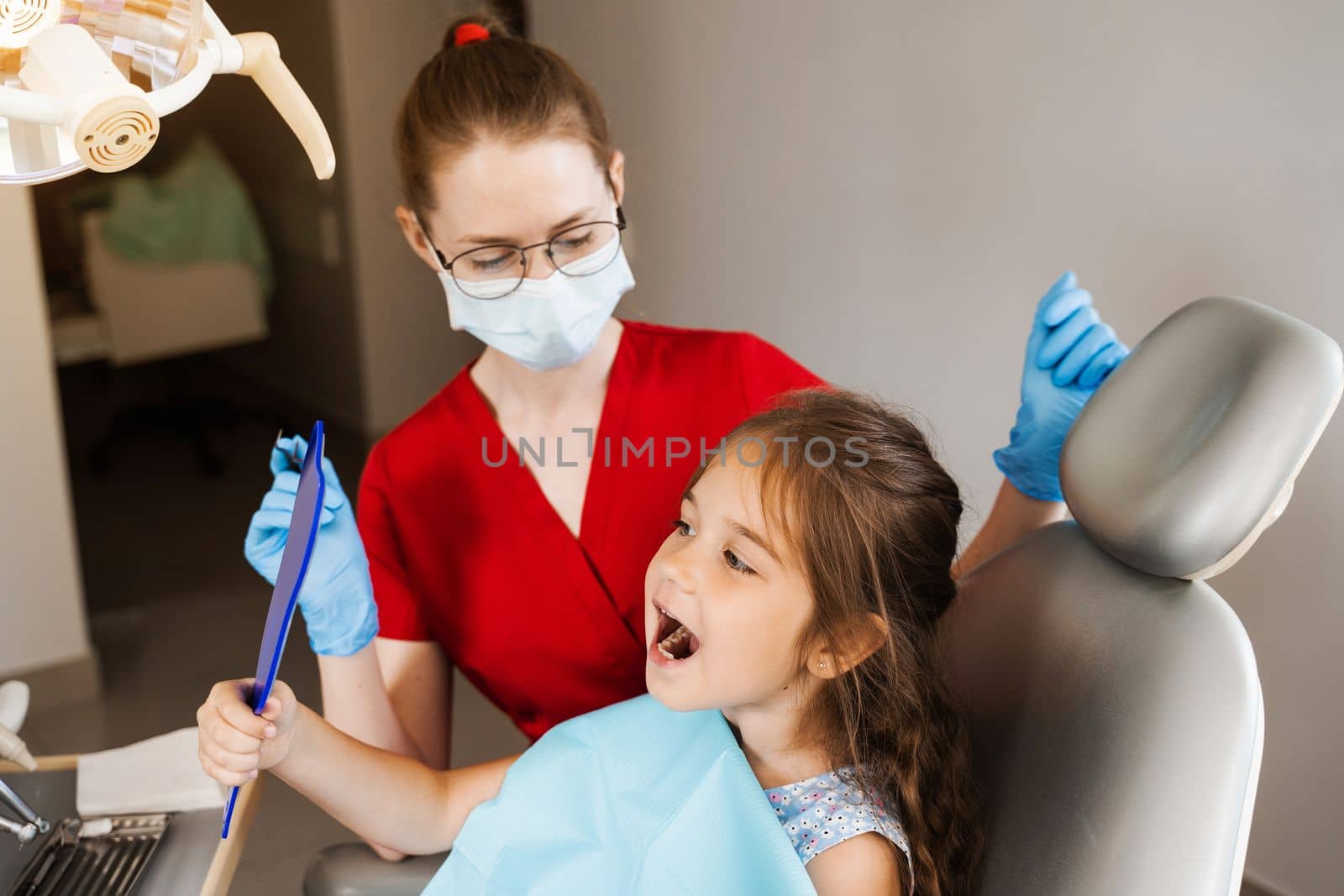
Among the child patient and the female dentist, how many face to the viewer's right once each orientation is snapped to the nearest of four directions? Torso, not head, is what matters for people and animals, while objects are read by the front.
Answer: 0

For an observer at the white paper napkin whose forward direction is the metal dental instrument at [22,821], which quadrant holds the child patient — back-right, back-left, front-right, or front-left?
back-left

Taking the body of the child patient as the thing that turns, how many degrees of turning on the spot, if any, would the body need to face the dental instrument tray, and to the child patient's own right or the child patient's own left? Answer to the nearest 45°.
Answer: approximately 45° to the child patient's own right

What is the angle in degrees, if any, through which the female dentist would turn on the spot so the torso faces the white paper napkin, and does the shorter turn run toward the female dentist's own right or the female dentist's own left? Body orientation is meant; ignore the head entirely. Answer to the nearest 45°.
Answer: approximately 45° to the female dentist's own right

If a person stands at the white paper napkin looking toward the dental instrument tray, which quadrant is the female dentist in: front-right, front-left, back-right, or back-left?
back-left

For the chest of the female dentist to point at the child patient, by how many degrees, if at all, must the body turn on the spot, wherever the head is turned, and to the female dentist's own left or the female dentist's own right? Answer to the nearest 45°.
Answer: approximately 45° to the female dentist's own left

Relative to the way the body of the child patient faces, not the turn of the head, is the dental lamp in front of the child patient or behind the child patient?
in front

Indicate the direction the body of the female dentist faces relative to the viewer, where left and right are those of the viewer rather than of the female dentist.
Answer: facing the viewer

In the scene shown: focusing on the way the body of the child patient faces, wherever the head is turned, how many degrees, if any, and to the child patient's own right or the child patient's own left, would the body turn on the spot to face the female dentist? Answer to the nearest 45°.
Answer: approximately 90° to the child patient's own right

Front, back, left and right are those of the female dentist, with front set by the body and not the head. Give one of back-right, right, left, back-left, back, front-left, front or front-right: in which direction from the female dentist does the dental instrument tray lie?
front-right

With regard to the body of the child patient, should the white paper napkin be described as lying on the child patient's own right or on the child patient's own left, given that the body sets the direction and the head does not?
on the child patient's own right

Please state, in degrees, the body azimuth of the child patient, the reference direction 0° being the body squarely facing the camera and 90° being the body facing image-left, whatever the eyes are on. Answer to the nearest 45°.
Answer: approximately 45°
